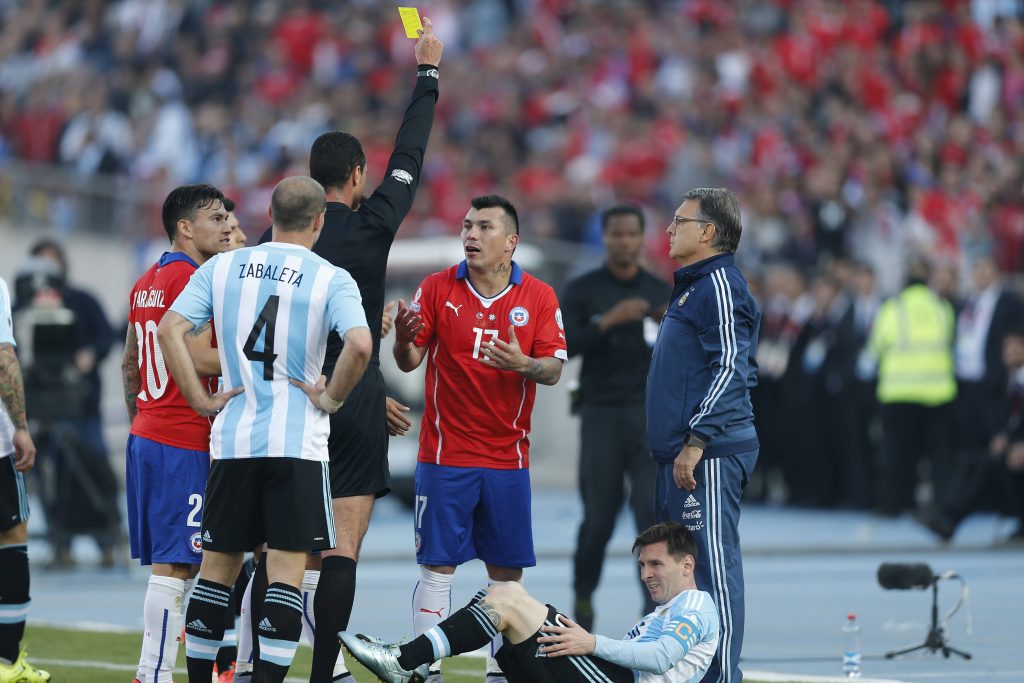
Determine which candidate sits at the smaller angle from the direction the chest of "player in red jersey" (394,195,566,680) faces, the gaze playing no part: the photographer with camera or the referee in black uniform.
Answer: the referee in black uniform

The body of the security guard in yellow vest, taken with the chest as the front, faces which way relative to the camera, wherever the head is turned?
away from the camera

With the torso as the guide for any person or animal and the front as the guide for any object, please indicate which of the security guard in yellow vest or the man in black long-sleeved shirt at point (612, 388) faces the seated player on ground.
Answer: the man in black long-sleeved shirt

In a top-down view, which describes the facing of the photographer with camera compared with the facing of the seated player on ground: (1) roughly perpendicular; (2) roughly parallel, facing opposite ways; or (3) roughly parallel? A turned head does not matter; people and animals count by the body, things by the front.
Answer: roughly perpendicular

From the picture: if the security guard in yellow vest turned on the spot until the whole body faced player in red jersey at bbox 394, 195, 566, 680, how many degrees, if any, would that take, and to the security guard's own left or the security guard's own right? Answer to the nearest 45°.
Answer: approximately 180°

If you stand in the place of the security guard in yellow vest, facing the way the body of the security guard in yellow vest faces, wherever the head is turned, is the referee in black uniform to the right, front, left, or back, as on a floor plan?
back

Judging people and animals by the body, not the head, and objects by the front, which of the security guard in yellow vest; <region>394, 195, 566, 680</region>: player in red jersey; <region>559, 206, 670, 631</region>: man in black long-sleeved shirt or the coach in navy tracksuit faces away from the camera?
the security guard in yellow vest

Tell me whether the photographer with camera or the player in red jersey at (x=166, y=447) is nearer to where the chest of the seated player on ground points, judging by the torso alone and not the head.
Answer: the player in red jersey
